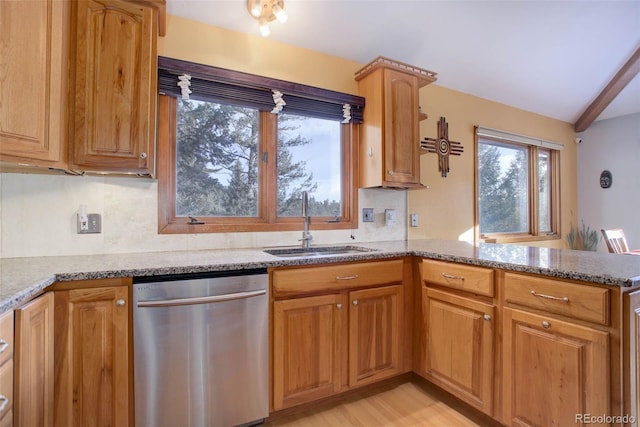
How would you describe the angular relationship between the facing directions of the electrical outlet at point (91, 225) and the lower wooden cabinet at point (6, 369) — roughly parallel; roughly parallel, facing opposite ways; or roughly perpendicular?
roughly perpendicular

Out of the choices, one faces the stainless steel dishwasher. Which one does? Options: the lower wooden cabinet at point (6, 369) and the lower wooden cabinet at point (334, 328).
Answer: the lower wooden cabinet at point (6, 369)

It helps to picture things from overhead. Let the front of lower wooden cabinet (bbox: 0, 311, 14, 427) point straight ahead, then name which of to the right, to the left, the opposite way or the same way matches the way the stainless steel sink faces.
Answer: to the right

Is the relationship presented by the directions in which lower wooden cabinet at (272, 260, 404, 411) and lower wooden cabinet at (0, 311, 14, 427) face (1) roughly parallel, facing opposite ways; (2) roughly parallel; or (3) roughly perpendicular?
roughly perpendicular

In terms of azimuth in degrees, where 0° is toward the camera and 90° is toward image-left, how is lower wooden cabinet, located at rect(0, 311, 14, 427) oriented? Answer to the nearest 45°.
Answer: approximately 270°

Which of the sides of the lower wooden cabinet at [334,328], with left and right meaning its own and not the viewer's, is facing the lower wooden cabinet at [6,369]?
right

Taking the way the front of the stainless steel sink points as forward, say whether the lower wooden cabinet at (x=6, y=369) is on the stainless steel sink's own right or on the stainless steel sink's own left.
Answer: on the stainless steel sink's own right

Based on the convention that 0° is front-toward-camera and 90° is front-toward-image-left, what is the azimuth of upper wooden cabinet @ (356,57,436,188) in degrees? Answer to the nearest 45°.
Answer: approximately 315°

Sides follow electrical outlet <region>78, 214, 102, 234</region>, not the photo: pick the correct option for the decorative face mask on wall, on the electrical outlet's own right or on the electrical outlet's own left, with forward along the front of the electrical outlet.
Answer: on the electrical outlet's own left
